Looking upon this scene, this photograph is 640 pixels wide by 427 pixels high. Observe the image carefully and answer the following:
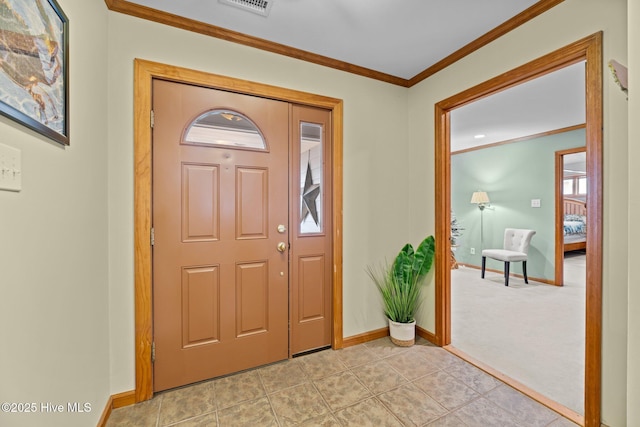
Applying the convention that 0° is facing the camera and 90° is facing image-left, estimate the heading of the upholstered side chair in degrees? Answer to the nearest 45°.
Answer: approximately 45°

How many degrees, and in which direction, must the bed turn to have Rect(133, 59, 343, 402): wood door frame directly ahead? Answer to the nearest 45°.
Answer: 0° — it already faces it

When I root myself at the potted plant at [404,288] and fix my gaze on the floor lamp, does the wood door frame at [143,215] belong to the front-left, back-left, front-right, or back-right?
back-left

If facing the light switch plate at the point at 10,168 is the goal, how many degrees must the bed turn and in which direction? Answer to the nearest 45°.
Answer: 0° — it already faces it

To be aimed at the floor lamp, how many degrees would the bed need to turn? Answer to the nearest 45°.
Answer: approximately 45° to its right
